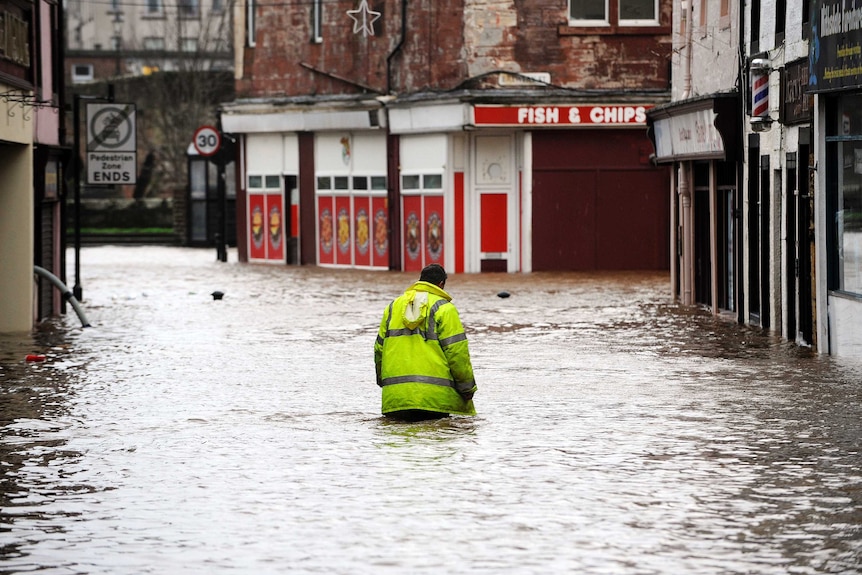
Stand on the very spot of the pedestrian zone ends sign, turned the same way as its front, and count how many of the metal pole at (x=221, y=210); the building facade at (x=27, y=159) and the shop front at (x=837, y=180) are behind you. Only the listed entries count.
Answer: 1

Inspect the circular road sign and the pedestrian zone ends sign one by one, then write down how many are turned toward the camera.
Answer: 2

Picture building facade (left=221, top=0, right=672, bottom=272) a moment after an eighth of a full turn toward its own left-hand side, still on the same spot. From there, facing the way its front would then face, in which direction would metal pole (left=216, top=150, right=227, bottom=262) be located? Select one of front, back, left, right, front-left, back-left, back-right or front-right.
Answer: back

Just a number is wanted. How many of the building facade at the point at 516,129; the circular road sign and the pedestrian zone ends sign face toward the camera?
3

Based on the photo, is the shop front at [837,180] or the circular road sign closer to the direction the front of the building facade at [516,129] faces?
the shop front

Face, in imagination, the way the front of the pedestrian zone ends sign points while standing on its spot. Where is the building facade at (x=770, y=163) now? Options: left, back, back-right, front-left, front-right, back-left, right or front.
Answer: front-left

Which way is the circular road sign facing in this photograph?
toward the camera

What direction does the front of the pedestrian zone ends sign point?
toward the camera

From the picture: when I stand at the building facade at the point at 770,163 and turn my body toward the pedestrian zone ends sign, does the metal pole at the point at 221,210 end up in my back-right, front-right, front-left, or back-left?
front-right

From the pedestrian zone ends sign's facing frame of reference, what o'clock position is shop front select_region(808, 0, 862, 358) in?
The shop front is roughly at 11 o'clock from the pedestrian zone ends sign.

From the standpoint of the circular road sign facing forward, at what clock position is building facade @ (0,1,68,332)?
The building facade is roughly at 12 o'clock from the circular road sign.

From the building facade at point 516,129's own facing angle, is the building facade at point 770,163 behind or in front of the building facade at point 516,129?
in front
